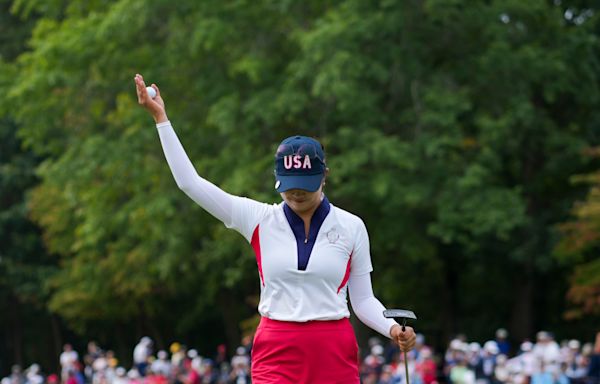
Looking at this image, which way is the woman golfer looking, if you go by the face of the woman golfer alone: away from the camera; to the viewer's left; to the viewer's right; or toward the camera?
toward the camera

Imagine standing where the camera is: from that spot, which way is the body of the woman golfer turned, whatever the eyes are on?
toward the camera

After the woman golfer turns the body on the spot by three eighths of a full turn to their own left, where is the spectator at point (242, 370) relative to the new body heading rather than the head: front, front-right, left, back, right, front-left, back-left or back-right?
front-left
